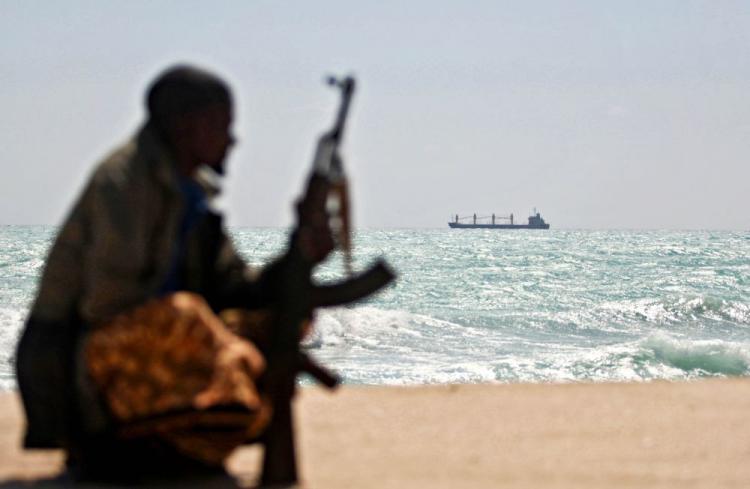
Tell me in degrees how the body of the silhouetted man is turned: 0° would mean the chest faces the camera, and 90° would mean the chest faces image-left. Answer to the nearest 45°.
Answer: approximately 270°

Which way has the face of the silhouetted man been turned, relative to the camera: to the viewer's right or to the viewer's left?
to the viewer's right
